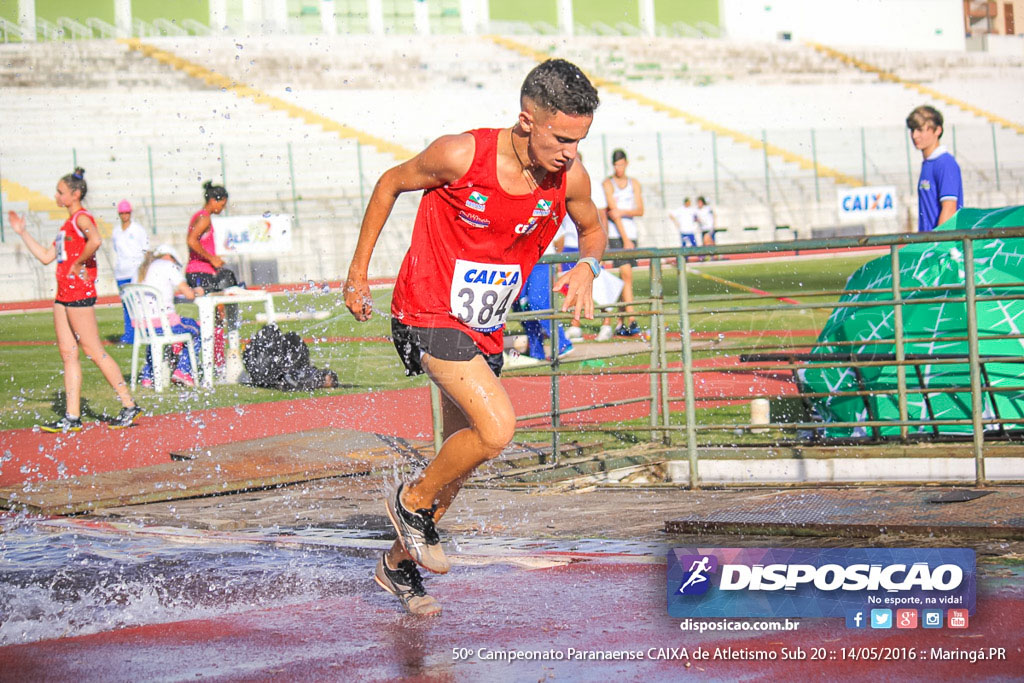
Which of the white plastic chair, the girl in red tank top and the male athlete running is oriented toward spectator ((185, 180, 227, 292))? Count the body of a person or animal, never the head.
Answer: the white plastic chair

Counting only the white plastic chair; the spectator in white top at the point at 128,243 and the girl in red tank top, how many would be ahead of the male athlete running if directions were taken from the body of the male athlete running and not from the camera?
0

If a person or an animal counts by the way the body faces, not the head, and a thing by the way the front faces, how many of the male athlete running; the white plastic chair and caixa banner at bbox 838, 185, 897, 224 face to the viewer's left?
0

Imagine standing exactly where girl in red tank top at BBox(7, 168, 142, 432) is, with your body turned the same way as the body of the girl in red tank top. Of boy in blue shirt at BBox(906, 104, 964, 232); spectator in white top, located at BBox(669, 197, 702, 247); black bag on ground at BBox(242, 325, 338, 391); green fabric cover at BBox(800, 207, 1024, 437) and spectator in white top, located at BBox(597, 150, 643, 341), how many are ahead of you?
0

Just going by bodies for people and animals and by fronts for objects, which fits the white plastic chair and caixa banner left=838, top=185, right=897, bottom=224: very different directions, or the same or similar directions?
very different directions

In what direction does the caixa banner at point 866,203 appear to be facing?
toward the camera

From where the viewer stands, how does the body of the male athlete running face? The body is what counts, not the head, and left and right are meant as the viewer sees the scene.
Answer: facing the viewer and to the right of the viewer

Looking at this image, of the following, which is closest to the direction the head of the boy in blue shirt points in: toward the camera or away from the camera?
toward the camera

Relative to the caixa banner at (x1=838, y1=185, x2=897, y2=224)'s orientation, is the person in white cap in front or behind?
in front

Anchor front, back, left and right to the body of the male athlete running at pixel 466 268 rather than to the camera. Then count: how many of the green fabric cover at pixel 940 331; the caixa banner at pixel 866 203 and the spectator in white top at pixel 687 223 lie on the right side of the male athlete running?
0

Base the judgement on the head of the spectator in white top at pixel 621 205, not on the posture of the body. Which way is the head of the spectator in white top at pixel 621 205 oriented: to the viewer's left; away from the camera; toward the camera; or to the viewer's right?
toward the camera

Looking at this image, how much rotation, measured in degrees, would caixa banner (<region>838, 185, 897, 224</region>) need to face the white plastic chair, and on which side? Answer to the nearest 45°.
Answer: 0° — it already faces it

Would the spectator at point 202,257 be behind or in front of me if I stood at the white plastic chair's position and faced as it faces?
in front

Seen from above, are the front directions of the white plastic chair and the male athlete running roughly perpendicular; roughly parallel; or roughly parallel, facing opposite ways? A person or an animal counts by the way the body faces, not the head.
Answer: roughly perpendicular

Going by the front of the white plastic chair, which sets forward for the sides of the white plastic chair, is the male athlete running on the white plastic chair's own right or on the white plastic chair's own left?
on the white plastic chair's own right
